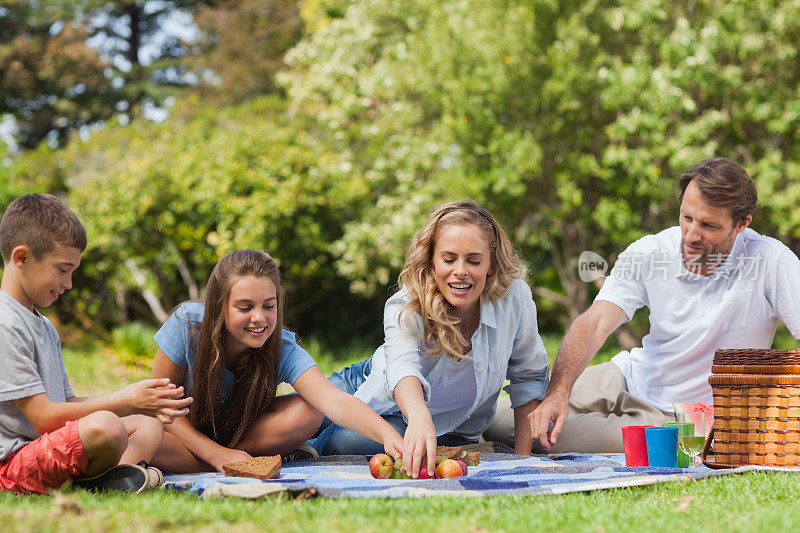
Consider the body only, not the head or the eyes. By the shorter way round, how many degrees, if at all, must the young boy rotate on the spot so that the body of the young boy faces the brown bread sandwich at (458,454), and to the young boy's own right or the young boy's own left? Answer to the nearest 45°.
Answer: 0° — they already face it

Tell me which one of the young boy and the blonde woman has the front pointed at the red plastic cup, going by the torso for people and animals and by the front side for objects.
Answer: the young boy

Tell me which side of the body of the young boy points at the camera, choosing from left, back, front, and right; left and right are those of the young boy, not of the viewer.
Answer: right

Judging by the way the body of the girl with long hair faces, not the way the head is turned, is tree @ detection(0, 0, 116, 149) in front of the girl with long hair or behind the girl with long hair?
behind

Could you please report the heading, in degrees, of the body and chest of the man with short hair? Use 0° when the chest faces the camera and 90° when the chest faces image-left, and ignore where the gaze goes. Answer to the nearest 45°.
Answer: approximately 45°

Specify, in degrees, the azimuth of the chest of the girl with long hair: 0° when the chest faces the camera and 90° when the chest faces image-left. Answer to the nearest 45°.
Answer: approximately 315°

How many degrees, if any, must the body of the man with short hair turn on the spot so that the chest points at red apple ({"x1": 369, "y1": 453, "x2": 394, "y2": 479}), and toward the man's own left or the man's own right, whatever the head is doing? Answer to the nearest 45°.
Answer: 0° — they already face it

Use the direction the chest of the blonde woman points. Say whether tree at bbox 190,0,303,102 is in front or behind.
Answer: behind

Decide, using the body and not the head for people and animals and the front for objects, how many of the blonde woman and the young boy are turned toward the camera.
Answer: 1
